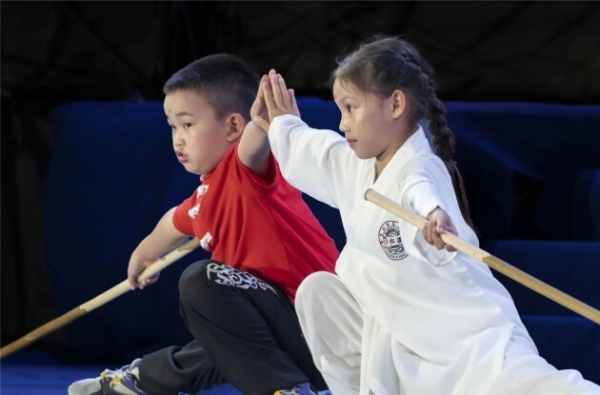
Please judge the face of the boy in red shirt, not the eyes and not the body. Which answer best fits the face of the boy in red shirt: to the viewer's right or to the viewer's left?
to the viewer's left

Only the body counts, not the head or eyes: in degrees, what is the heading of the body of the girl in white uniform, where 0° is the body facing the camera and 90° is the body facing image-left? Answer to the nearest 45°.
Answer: approximately 45°

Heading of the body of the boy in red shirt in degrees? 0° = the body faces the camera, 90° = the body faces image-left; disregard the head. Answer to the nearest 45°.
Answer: approximately 45°
